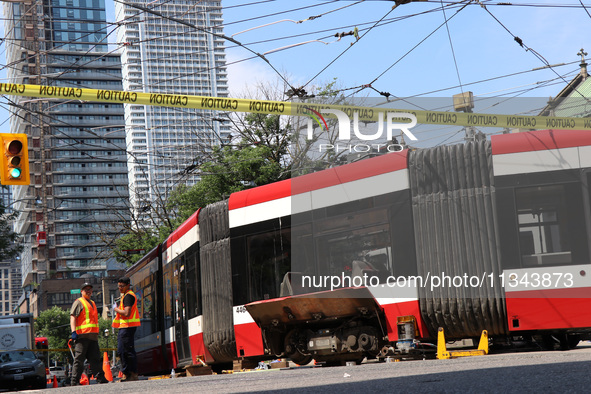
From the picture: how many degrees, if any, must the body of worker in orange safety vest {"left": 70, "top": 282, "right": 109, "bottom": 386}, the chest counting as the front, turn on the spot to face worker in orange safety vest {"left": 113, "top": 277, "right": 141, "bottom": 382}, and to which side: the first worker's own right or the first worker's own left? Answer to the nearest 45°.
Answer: approximately 45° to the first worker's own left

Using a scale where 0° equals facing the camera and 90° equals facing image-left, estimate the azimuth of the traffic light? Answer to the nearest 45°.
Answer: approximately 0°

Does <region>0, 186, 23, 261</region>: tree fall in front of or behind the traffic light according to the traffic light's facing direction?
behind

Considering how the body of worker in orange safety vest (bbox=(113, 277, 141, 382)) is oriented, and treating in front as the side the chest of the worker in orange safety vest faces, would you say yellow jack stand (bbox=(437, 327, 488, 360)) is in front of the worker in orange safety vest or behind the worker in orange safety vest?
behind
